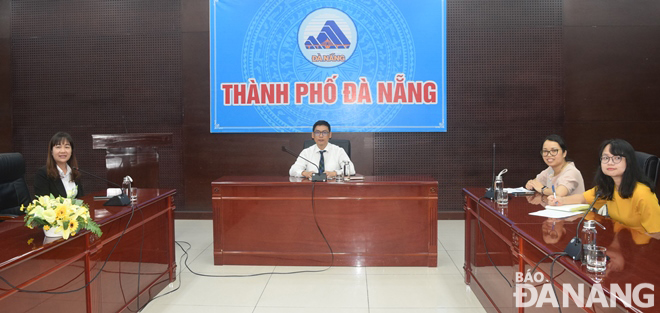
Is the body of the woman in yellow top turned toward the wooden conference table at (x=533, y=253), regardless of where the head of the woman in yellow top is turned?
yes

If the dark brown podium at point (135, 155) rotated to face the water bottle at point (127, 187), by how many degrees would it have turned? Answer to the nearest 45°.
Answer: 0° — it already faces it

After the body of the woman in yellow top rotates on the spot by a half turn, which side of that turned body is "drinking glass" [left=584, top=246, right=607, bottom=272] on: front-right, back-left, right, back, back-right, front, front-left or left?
back-right

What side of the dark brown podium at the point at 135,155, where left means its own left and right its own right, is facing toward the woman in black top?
front

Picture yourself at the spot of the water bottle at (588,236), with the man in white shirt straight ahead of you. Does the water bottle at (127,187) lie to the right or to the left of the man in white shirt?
left

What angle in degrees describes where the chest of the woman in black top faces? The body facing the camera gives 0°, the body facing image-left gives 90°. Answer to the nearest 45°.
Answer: approximately 315°

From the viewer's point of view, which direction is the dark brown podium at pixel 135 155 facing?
toward the camera

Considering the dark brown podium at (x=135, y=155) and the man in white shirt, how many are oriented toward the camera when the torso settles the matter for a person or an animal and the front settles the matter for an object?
2
